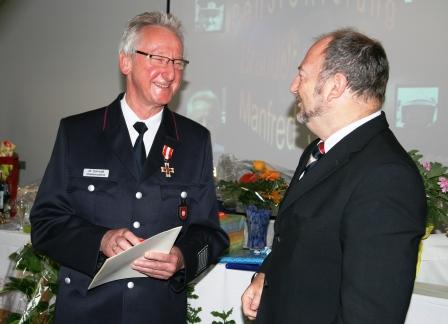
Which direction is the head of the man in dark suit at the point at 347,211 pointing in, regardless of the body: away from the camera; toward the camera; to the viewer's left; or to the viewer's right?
to the viewer's left

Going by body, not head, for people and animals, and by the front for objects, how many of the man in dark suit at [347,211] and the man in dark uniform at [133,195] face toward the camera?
1

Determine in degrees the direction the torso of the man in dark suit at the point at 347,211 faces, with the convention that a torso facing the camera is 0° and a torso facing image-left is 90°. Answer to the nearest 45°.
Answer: approximately 90°

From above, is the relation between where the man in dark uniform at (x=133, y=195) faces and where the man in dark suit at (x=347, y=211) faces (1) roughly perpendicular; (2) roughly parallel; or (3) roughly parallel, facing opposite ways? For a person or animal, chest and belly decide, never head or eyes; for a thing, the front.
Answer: roughly perpendicular

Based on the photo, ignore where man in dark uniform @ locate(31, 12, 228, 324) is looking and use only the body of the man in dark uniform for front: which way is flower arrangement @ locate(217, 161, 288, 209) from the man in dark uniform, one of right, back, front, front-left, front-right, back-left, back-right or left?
back-left

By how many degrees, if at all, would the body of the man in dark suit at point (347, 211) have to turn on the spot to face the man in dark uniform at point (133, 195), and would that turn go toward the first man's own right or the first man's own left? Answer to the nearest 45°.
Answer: approximately 45° to the first man's own right

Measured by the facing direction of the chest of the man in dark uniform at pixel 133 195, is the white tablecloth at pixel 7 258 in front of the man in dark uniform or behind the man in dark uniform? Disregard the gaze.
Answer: behind

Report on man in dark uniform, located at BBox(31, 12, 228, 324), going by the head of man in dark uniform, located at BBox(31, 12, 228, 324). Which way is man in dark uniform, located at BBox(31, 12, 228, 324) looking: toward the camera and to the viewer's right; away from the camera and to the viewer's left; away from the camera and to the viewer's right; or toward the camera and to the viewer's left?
toward the camera and to the viewer's right

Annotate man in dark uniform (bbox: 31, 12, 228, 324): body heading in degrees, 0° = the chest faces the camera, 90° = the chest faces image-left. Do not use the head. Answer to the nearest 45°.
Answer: approximately 0°
